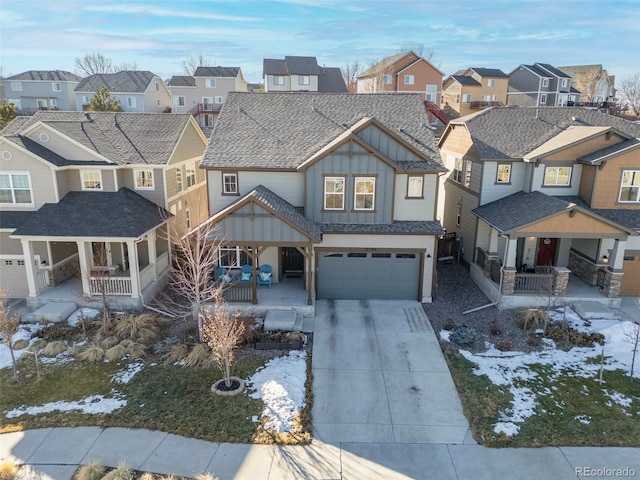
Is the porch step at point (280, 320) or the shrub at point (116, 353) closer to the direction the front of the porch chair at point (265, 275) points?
the porch step

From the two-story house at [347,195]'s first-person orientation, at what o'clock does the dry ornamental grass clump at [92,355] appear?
The dry ornamental grass clump is roughly at 2 o'clock from the two-story house.

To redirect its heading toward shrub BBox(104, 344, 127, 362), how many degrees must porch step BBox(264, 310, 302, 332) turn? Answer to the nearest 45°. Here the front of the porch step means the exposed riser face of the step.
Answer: approximately 90° to its right

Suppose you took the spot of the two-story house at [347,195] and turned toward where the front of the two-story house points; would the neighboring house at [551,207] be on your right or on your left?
on your left

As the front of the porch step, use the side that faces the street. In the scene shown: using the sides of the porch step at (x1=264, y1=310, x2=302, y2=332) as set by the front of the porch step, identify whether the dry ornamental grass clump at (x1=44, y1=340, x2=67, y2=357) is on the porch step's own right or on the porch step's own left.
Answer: on the porch step's own right

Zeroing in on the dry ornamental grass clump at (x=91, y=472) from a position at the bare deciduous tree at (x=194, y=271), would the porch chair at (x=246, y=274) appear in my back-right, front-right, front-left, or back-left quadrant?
back-left

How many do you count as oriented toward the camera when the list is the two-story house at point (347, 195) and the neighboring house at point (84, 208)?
2

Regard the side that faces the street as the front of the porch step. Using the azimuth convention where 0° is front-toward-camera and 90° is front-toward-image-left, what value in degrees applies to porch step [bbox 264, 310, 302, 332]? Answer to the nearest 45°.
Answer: approximately 0°
